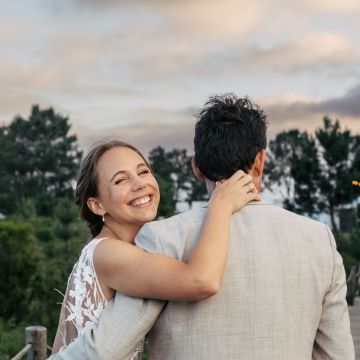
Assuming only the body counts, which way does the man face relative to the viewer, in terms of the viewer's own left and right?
facing away from the viewer

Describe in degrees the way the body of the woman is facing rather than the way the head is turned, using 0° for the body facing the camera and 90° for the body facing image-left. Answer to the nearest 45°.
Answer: approximately 270°
